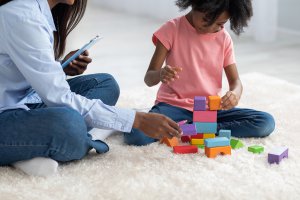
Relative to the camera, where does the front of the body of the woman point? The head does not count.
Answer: to the viewer's right

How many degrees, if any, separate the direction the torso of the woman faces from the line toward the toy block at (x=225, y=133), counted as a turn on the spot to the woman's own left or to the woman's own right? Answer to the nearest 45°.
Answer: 0° — they already face it

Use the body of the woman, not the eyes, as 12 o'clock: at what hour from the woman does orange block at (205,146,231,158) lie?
The orange block is roughly at 12 o'clock from the woman.

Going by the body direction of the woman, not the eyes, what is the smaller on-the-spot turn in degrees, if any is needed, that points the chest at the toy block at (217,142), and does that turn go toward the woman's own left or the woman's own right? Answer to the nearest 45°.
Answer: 0° — they already face it
